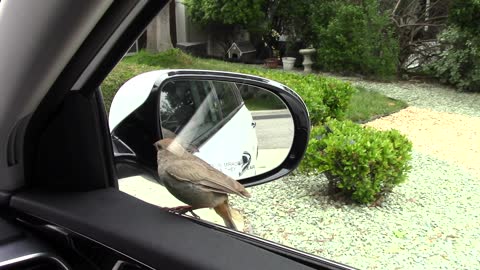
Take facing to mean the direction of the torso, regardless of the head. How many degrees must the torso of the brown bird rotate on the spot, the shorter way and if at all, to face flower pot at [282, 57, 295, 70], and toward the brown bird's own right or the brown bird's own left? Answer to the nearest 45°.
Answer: approximately 90° to the brown bird's own right

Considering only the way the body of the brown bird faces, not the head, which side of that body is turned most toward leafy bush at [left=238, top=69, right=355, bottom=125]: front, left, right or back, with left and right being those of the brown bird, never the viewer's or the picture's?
right

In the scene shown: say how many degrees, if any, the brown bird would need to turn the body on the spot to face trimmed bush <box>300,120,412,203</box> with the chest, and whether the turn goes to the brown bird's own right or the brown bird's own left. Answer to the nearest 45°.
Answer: approximately 135° to the brown bird's own right

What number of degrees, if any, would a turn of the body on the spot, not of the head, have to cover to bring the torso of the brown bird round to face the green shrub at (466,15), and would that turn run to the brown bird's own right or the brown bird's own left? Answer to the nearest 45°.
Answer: approximately 135° to the brown bird's own right

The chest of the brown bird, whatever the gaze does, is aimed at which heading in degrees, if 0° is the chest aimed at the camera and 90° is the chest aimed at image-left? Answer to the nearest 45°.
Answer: approximately 90°

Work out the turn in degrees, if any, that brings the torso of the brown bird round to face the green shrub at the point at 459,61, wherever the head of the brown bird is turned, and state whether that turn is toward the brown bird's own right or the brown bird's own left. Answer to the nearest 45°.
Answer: approximately 135° to the brown bird's own right

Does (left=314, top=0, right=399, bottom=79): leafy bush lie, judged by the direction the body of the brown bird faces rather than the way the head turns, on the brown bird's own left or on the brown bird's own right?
on the brown bird's own right
